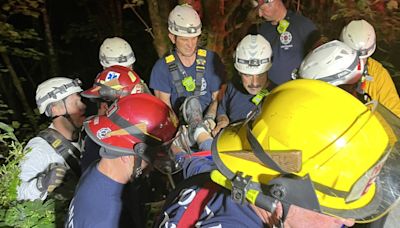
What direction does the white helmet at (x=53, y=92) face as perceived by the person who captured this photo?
facing to the right of the viewer

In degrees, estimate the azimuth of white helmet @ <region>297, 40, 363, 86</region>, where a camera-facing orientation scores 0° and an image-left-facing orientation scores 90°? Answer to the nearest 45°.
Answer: approximately 90°

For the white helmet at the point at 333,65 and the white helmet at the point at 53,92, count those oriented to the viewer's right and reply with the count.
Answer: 1

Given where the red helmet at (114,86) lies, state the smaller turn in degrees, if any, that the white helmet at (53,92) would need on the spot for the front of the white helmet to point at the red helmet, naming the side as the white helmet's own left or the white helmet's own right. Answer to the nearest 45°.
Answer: approximately 45° to the white helmet's own right

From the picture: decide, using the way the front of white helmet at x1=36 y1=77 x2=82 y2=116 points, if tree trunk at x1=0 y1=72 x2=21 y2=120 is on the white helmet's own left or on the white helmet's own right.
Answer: on the white helmet's own left

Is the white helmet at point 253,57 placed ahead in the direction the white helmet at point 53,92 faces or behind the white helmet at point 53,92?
ahead

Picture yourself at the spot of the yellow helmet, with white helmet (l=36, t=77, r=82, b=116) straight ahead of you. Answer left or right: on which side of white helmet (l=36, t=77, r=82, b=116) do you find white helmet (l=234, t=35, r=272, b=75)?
right

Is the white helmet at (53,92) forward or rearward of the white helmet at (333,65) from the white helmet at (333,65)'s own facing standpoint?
forward

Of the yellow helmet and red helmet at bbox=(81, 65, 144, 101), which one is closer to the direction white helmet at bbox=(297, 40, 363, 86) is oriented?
the red helmet

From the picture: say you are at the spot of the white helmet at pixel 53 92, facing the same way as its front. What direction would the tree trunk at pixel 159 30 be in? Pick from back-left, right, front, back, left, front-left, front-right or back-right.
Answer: front-left
